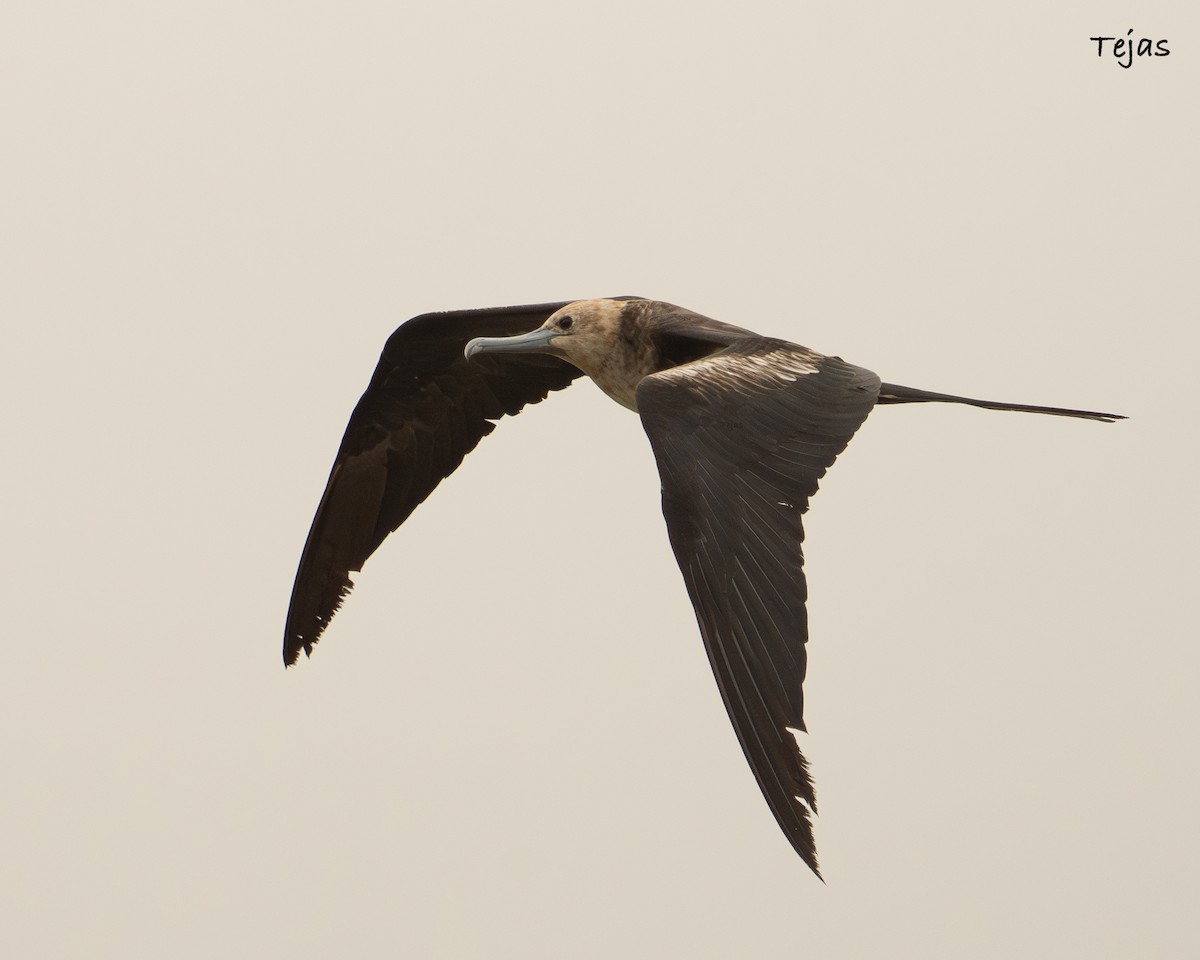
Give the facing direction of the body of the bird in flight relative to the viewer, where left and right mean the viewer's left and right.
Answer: facing the viewer and to the left of the viewer
